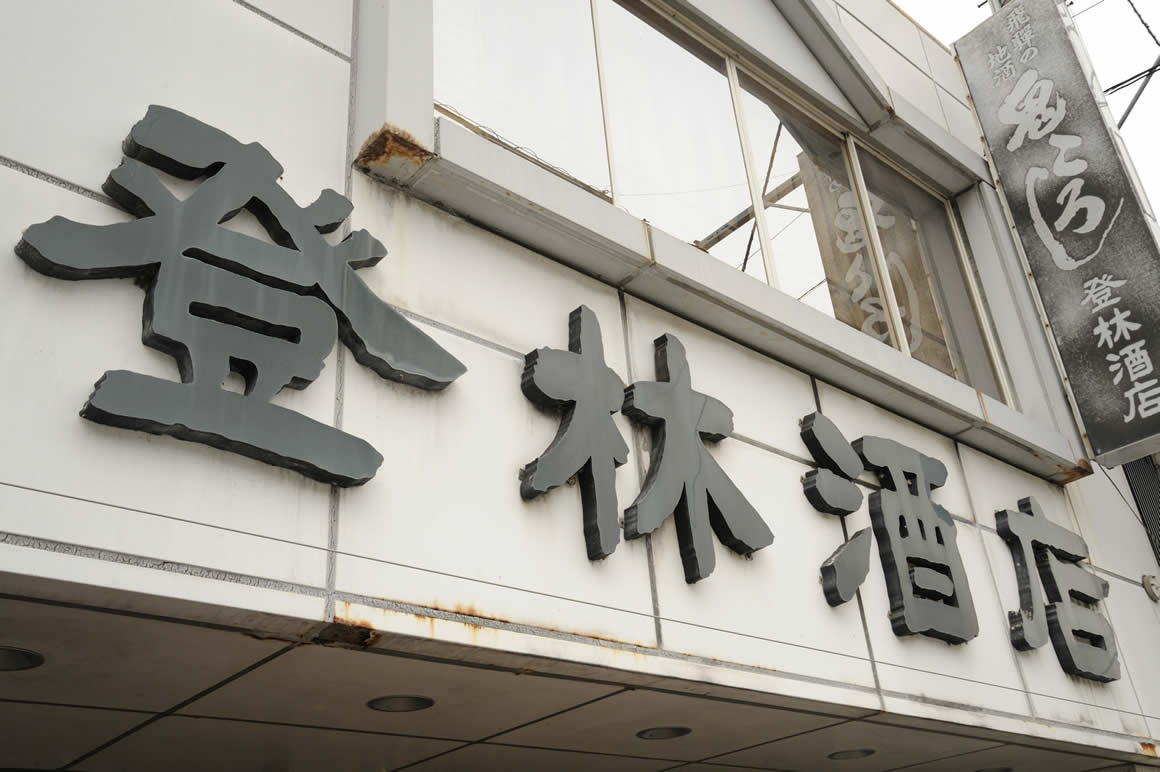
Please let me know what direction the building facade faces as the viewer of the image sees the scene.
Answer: facing the viewer and to the right of the viewer

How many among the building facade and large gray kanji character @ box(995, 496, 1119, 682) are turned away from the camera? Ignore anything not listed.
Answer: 0

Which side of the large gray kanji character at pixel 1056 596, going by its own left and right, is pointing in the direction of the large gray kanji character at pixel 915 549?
right

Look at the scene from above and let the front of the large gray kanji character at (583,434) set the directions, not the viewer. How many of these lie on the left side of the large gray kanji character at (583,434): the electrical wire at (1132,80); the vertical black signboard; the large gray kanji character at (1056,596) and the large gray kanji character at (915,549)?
4

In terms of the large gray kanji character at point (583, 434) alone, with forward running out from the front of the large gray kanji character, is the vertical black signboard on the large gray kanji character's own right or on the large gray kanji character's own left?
on the large gray kanji character's own left

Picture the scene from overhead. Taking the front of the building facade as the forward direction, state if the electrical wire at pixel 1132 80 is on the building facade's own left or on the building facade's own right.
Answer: on the building facade's own left

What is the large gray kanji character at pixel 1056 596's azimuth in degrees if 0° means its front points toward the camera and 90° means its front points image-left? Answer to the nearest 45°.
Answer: approximately 315°

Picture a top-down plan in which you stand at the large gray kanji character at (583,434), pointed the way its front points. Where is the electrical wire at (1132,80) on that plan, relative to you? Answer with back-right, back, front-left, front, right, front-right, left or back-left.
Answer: left

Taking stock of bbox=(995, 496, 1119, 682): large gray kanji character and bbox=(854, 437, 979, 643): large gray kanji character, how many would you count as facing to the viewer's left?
0

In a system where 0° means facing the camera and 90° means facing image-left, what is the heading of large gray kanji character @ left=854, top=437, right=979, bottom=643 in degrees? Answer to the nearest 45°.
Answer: approximately 315°

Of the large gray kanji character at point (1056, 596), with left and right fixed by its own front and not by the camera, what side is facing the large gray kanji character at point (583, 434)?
right
